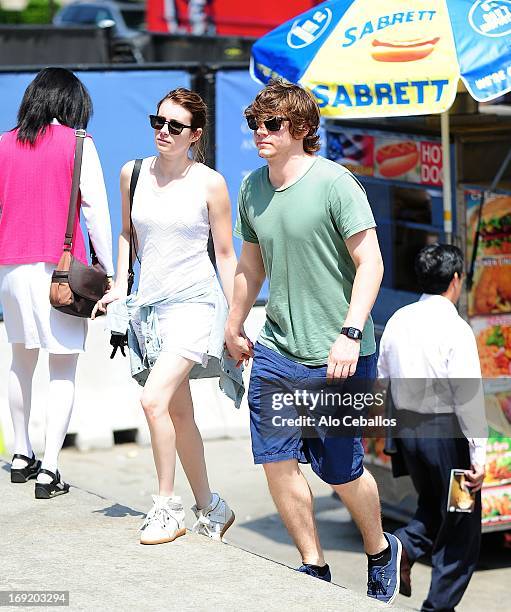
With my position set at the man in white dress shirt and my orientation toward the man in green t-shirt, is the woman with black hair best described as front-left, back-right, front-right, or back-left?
front-right

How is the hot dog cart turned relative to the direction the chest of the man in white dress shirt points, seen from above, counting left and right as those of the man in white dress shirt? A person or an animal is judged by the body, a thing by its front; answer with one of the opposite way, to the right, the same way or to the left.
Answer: the opposite way

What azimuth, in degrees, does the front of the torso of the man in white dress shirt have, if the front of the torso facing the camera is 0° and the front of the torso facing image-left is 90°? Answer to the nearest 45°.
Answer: approximately 225°

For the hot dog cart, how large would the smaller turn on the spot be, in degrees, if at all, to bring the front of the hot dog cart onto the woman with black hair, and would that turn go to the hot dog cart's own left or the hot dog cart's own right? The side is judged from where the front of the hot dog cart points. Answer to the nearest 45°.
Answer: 0° — it already faces them

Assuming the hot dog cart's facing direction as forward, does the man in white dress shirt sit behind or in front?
in front

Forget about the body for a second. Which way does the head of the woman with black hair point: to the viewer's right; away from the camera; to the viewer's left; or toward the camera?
away from the camera

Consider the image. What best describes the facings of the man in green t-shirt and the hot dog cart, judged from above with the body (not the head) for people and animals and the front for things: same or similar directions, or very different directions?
same or similar directions

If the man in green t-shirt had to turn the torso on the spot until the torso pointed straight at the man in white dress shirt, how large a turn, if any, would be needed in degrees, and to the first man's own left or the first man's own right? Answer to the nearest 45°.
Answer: approximately 180°

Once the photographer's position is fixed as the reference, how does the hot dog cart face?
facing the viewer and to the left of the viewer

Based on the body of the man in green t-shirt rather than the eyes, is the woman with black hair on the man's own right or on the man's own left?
on the man's own right

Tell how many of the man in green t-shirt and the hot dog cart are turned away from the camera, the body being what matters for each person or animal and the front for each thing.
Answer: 0

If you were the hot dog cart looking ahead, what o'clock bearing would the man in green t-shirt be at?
The man in green t-shirt is roughly at 11 o'clock from the hot dog cart.

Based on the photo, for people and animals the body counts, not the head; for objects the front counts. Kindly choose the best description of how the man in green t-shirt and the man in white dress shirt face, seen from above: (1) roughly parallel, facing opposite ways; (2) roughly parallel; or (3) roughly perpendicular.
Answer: roughly parallel, facing opposite ways
